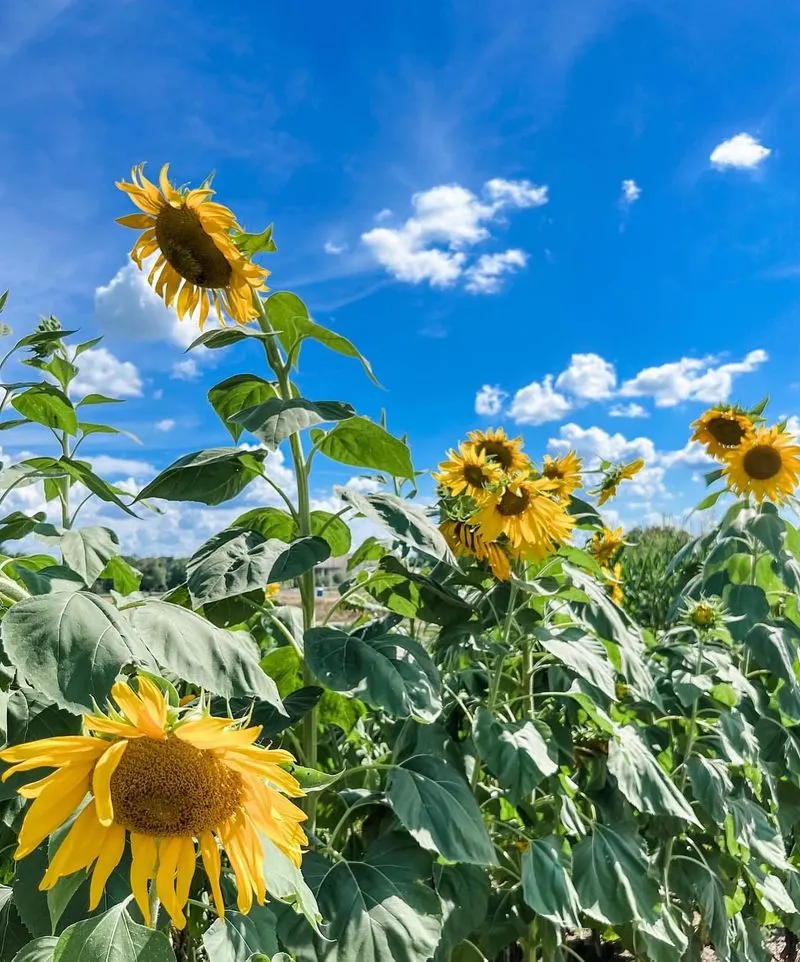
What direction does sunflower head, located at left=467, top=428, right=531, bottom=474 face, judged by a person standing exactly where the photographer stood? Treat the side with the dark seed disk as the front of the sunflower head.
facing the viewer

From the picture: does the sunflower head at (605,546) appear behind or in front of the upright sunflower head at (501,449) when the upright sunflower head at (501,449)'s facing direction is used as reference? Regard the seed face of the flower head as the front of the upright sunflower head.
behind

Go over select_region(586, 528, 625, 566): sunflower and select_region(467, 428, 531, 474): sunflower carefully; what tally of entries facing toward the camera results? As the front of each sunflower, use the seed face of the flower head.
2

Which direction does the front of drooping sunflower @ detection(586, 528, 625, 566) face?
toward the camera

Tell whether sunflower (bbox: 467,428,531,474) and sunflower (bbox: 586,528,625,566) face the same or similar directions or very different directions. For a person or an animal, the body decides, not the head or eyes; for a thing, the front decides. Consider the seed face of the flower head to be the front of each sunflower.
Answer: same or similar directions
